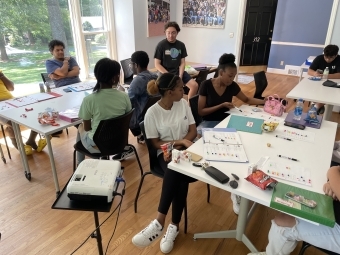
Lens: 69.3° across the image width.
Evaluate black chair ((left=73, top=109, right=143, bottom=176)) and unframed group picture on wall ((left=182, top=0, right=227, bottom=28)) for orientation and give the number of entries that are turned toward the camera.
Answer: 1

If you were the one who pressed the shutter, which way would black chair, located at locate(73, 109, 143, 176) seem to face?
facing away from the viewer and to the left of the viewer

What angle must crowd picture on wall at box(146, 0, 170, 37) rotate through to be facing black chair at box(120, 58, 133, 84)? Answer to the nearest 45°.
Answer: approximately 45° to its right

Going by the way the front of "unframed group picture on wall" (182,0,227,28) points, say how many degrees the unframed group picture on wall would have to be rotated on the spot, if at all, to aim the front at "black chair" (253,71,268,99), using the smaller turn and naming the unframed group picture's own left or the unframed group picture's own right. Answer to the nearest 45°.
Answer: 0° — it already faces it

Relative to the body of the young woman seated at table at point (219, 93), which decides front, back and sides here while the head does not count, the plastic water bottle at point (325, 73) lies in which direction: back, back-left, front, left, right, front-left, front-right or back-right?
left

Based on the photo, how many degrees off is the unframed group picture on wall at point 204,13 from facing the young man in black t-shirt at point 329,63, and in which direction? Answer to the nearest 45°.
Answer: approximately 45° to its left

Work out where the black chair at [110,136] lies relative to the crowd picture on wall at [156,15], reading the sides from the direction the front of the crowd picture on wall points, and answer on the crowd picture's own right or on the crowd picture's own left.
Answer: on the crowd picture's own right

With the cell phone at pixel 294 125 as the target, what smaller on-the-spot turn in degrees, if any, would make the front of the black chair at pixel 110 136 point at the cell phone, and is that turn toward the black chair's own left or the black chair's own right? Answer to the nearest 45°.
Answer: approximately 135° to the black chair's own right

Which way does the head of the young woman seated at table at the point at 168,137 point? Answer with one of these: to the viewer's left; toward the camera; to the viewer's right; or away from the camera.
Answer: to the viewer's right

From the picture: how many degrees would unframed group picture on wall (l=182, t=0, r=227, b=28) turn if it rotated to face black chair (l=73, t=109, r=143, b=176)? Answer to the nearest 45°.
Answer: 0° — it already faces it
